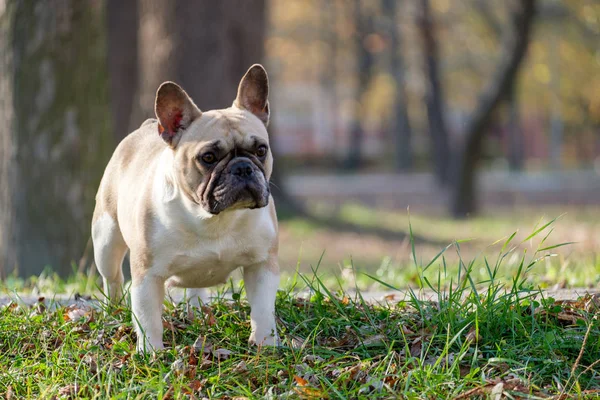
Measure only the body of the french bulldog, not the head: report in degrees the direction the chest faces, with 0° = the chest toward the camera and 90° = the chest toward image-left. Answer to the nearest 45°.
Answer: approximately 315°

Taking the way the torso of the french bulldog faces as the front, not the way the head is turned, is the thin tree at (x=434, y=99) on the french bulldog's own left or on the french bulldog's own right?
on the french bulldog's own left

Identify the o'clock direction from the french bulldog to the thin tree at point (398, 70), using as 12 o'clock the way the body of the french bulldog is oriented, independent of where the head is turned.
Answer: The thin tree is roughly at 8 o'clock from the french bulldog.

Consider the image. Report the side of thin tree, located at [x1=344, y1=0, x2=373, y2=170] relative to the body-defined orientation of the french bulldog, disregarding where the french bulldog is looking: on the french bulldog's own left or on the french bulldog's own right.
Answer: on the french bulldog's own left

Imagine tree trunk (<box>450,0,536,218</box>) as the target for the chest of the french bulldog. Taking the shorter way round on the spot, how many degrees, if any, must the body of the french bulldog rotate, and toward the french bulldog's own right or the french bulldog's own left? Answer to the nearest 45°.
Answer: approximately 90° to the french bulldog's own left

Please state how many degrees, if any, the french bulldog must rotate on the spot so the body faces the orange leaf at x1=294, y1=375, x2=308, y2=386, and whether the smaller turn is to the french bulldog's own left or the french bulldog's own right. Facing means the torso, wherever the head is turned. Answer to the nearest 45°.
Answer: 0° — it already faces it

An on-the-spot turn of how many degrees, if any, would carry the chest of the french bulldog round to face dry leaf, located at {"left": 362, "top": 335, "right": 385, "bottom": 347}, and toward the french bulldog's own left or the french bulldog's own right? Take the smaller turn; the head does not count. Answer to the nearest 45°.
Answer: approximately 45° to the french bulldog's own left

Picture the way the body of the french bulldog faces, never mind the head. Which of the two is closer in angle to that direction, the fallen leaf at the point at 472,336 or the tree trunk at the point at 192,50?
the fallen leaf

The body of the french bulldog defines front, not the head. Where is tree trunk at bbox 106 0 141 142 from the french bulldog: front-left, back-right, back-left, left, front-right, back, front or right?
back-left
